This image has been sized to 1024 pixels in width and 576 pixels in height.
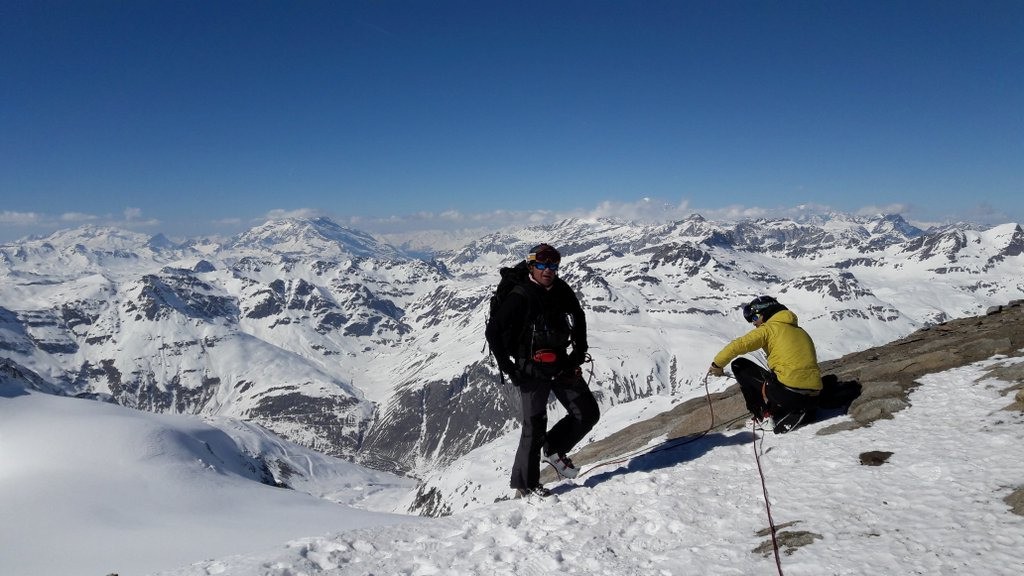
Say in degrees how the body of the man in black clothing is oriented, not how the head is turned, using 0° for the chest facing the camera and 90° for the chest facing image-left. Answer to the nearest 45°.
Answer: approximately 315°
